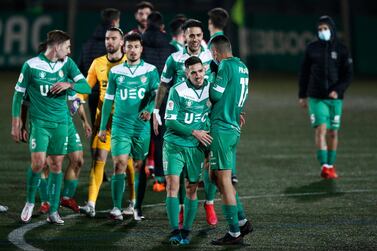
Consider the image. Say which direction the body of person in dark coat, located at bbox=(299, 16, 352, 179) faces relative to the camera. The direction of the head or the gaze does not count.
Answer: toward the camera

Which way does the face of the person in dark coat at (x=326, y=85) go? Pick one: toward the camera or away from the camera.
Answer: toward the camera

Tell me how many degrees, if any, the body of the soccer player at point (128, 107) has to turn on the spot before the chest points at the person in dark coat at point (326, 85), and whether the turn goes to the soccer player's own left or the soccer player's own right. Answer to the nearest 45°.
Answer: approximately 135° to the soccer player's own left

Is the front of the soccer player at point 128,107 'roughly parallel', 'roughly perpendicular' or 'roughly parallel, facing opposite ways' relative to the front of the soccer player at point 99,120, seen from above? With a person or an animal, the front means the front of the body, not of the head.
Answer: roughly parallel

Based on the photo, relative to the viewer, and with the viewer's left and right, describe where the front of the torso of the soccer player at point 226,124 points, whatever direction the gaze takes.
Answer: facing away from the viewer and to the left of the viewer

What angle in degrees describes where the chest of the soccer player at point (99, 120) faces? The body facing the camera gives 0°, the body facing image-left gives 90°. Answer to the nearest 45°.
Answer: approximately 0°

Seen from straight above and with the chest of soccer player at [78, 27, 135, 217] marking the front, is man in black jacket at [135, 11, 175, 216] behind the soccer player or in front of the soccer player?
behind

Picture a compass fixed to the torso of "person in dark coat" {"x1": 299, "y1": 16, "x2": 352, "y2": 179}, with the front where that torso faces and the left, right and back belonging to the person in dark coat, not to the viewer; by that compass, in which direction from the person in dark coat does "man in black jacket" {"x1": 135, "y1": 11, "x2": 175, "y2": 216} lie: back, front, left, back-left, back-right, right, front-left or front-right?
front-right

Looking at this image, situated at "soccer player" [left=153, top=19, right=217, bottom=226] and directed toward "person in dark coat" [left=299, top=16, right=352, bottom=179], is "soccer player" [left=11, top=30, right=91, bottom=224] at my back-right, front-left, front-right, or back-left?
back-left
